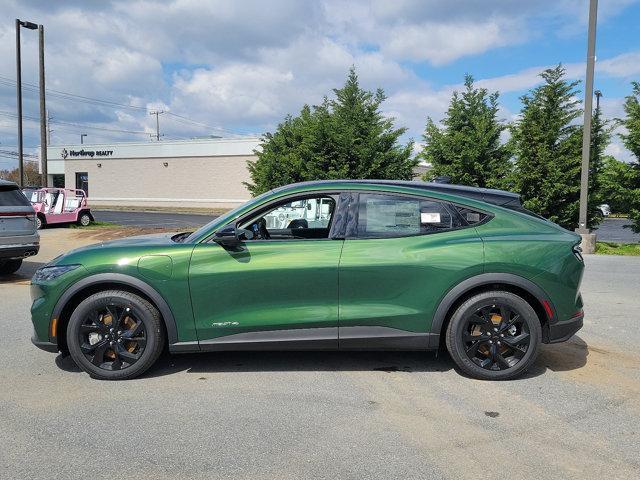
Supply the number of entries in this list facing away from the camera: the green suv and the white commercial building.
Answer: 0

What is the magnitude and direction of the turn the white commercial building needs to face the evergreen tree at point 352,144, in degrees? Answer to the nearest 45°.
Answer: approximately 45° to its left

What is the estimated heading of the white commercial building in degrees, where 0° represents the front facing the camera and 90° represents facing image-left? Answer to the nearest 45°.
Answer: approximately 45°

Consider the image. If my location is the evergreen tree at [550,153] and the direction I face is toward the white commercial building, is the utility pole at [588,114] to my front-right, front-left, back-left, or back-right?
back-left

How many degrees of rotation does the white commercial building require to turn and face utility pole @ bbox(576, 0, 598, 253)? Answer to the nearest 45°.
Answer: approximately 45° to its left

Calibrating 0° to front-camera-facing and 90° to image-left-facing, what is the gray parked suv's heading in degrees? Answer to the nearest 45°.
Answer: approximately 135°

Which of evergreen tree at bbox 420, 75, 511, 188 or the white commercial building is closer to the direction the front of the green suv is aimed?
the white commercial building

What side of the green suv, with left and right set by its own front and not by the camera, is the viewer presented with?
left

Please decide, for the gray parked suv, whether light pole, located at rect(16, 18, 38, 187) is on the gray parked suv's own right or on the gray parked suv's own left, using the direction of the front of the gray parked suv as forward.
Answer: on the gray parked suv's own right

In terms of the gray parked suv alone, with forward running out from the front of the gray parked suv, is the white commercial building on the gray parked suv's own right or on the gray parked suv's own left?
on the gray parked suv's own right

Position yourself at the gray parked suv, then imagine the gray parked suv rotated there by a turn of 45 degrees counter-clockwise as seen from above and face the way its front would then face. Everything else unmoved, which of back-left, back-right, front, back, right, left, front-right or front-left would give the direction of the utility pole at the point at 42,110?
right

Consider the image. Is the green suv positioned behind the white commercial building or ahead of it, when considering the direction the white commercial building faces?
ahead

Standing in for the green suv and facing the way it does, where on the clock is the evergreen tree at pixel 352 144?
The evergreen tree is roughly at 3 o'clock from the green suv.

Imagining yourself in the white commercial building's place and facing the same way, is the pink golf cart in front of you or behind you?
in front
